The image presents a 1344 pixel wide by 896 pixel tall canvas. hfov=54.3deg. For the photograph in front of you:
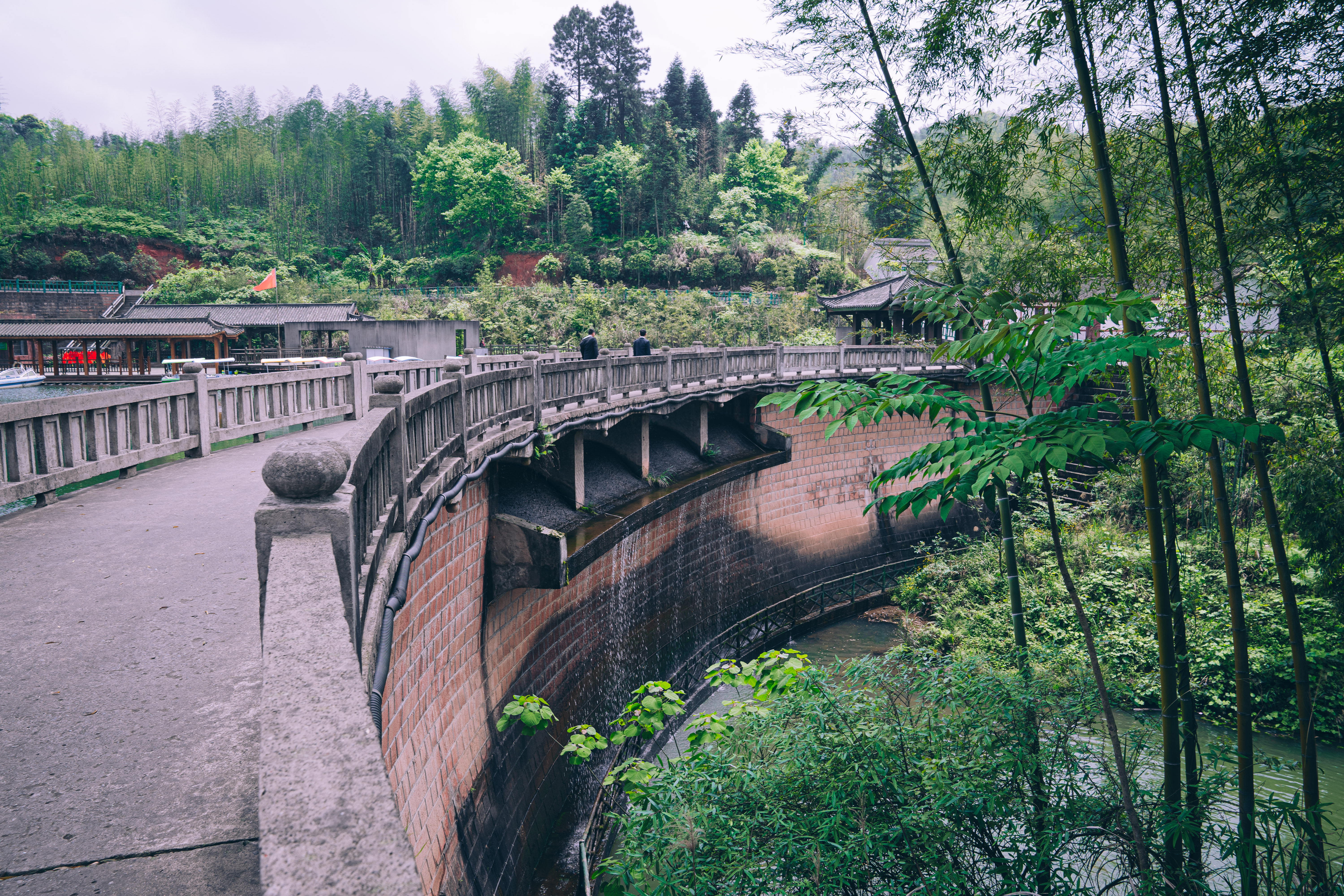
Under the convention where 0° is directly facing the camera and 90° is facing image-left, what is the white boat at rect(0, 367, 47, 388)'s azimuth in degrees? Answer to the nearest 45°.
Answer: approximately 270°

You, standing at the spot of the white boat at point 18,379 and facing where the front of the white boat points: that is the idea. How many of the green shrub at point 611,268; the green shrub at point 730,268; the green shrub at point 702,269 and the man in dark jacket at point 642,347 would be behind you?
0

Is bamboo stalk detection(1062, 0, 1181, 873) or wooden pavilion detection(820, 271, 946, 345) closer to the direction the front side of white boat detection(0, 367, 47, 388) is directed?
the wooden pavilion

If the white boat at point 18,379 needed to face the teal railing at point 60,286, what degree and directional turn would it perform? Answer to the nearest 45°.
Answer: approximately 90° to its left

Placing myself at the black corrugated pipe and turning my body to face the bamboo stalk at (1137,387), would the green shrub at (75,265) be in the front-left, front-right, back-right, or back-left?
back-left

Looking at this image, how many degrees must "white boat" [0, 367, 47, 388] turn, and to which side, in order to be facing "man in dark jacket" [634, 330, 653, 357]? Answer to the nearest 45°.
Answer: approximately 45° to its right

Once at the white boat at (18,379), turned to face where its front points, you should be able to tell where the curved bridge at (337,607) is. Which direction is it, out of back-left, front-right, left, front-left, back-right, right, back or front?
right

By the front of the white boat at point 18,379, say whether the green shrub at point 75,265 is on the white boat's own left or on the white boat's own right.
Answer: on the white boat's own left

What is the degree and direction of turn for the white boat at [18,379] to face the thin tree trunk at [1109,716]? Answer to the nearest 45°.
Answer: approximately 90° to its right

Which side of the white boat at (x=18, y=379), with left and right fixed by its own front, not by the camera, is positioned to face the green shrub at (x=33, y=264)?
left

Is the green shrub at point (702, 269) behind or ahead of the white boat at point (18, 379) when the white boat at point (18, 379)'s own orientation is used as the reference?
ahead

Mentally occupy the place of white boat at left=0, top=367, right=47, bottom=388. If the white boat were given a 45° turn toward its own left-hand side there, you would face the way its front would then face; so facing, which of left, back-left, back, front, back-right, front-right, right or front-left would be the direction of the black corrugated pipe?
back-right

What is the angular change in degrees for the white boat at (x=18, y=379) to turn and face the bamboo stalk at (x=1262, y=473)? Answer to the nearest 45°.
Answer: approximately 90° to its right
